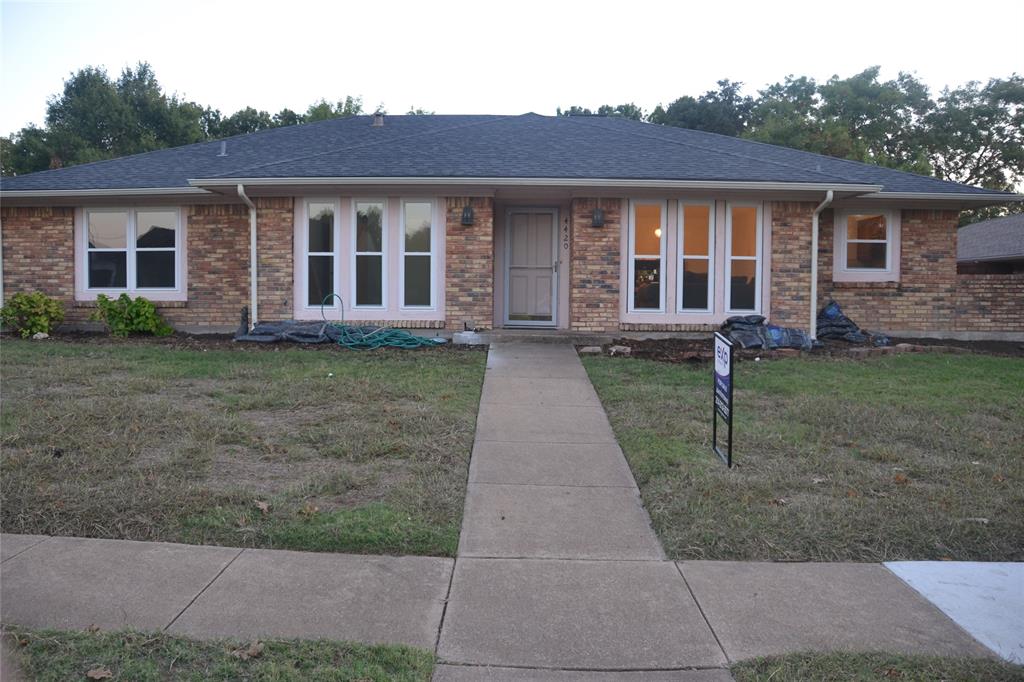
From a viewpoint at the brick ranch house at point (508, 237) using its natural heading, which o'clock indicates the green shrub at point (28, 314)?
The green shrub is roughly at 3 o'clock from the brick ranch house.

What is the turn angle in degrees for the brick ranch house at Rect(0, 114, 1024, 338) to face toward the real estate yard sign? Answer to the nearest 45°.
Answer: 0° — it already faces it

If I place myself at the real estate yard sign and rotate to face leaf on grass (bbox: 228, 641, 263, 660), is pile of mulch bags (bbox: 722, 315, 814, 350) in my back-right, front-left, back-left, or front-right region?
back-right

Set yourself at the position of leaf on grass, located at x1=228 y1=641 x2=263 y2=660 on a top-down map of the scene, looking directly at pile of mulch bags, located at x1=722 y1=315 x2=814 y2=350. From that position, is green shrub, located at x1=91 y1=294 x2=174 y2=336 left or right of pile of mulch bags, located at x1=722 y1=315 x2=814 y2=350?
left

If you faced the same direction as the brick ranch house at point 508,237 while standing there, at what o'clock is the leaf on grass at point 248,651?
The leaf on grass is roughly at 12 o'clock from the brick ranch house.

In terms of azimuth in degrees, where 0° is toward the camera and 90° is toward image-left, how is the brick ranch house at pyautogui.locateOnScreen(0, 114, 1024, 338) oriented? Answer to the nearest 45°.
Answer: approximately 0°

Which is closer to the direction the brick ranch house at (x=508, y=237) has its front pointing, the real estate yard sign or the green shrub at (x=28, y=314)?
the real estate yard sign

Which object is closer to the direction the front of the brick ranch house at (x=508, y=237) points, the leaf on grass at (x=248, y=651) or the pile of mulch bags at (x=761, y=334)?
the leaf on grass
